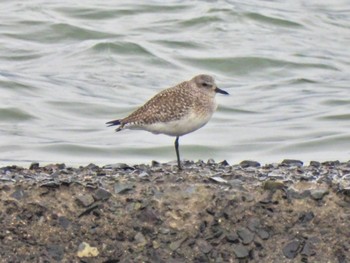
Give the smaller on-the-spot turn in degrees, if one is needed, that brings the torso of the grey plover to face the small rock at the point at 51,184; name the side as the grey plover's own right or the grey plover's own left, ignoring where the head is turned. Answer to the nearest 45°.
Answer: approximately 135° to the grey plover's own right

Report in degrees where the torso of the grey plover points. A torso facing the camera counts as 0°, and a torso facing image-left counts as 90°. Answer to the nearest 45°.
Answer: approximately 270°

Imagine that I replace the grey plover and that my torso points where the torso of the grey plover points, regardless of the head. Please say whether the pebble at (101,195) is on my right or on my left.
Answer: on my right
